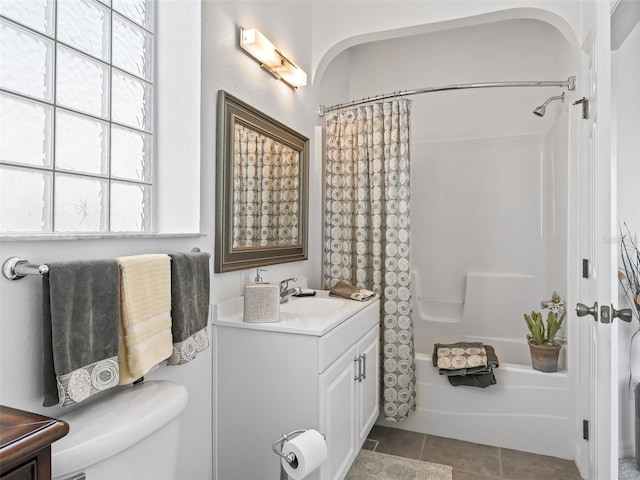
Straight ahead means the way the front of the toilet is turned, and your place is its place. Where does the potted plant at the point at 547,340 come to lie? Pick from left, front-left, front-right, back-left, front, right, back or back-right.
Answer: front-left

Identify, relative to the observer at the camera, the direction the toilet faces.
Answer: facing the viewer and to the right of the viewer

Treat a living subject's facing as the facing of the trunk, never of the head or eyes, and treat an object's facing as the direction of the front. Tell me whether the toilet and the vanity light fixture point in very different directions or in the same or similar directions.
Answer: same or similar directions

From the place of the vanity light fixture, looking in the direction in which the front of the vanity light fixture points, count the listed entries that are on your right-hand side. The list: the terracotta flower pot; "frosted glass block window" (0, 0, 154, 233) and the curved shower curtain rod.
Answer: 1

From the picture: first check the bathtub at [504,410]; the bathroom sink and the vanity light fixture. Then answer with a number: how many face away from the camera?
0

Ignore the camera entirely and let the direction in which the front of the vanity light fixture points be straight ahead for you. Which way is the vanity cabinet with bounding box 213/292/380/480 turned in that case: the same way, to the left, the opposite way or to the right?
the same way

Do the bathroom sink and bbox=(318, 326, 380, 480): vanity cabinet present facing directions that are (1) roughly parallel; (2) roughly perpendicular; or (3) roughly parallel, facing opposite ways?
roughly parallel

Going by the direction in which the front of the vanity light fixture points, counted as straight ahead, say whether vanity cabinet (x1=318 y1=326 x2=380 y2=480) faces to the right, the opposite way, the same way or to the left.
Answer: the same way

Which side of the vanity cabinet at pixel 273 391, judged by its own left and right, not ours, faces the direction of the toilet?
right

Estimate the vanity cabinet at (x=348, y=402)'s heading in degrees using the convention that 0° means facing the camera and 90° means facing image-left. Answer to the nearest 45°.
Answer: approximately 315°

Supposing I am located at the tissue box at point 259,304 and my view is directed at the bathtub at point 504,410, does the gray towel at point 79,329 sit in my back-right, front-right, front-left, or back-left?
back-right

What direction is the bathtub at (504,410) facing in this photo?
toward the camera

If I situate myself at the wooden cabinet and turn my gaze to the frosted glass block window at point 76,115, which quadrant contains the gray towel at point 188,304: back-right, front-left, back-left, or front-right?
front-right
